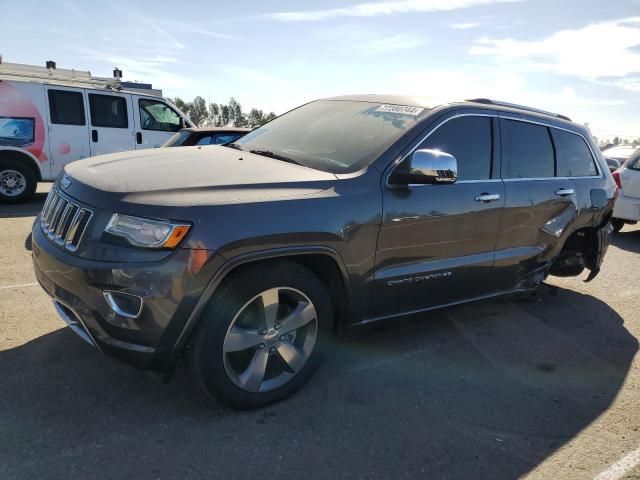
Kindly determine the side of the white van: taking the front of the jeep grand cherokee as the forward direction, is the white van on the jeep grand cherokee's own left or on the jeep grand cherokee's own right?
on the jeep grand cherokee's own right

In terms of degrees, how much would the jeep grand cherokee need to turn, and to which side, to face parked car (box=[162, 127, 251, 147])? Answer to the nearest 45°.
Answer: approximately 135° to its right

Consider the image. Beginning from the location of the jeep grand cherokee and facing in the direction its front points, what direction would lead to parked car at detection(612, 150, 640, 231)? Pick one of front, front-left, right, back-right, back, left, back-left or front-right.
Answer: back

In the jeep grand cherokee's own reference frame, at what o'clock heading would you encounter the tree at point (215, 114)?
The tree is roughly at 4 o'clock from the jeep grand cherokee.

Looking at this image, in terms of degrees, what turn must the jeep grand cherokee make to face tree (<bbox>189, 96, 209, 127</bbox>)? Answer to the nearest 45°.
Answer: approximately 135° to its right

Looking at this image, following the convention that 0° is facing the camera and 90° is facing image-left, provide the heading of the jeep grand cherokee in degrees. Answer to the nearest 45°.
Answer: approximately 45°
